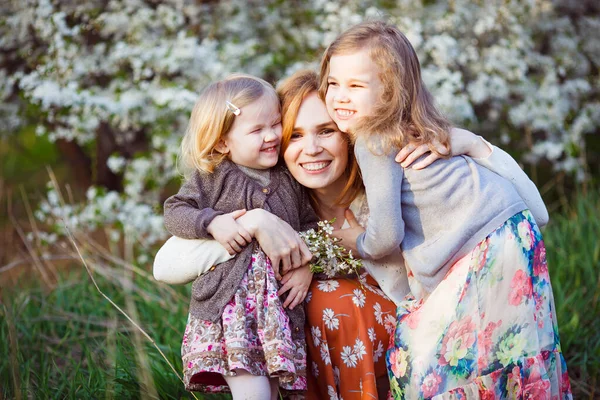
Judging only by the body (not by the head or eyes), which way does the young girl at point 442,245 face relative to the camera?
to the viewer's left

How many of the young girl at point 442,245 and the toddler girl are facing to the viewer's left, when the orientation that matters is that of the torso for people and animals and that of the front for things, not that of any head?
1

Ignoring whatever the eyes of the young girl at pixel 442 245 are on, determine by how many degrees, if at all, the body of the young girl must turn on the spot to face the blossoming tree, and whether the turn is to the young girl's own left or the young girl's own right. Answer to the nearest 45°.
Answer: approximately 45° to the young girl's own right

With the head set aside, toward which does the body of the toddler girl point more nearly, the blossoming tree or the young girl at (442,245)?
the young girl

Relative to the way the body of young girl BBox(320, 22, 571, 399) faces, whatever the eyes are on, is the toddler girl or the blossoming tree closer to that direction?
the toddler girl

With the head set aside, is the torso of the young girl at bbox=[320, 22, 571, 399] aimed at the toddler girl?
yes

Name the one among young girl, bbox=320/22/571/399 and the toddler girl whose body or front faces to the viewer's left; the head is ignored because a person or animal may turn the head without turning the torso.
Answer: the young girl

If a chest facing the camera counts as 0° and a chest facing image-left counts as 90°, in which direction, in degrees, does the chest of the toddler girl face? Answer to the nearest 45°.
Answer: approximately 315°

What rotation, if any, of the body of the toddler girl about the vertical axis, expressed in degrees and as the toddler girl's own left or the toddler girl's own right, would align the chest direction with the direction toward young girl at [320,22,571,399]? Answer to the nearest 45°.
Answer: approximately 45° to the toddler girl's own left
